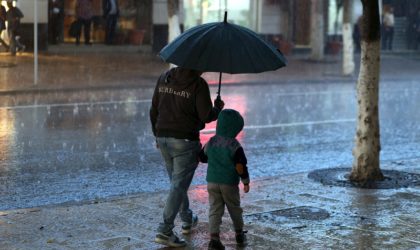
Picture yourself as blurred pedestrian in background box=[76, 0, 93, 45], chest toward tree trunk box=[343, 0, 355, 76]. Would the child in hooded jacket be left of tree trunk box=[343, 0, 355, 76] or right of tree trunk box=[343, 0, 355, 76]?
right

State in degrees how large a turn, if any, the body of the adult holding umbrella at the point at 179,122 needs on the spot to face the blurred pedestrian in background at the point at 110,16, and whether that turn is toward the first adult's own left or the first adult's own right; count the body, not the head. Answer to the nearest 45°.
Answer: approximately 45° to the first adult's own left

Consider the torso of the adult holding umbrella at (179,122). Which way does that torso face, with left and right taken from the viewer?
facing away from the viewer and to the right of the viewer

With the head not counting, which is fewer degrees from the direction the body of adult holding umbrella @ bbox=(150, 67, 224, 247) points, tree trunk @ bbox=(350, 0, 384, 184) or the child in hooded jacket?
the tree trunk

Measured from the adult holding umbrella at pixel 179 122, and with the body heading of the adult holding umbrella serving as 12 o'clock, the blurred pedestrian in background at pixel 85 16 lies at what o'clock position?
The blurred pedestrian in background is roughly at 10 o'clock from the adult holding umbrella.

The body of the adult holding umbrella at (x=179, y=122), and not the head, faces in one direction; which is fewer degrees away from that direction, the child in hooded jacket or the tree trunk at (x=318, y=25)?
the tree trunk

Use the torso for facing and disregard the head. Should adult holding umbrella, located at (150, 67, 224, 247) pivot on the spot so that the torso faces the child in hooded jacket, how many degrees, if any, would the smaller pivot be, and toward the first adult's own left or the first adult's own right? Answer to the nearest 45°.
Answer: approximately 90° to the first adult's own right

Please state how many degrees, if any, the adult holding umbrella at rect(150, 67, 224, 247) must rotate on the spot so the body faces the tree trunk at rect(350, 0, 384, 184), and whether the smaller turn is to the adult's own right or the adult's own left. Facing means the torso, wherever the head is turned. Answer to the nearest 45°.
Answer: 0° — they already face it
